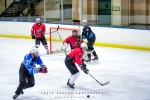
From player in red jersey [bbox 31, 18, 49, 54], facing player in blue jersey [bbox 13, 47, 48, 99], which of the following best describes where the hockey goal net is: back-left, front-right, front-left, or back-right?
back-left

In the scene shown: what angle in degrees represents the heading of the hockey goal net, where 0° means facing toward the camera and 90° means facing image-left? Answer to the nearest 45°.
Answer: approximately 0°

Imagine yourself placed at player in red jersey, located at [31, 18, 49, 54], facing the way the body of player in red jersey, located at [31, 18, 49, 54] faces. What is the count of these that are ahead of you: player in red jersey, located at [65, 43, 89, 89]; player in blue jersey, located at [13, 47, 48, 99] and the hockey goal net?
2

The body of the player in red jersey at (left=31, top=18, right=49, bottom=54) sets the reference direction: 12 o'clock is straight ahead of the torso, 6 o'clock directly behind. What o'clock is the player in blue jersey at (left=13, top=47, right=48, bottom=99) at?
The player in blue jersey is roughly at 12 o'clock from the player in red jersey.

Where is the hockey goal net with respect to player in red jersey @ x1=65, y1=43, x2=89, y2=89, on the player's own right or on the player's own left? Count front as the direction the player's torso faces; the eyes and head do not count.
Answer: on the player's own left

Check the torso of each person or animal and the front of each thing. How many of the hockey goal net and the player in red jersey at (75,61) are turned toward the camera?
1

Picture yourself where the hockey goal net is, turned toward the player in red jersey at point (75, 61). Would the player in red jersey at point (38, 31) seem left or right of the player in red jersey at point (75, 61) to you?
right
